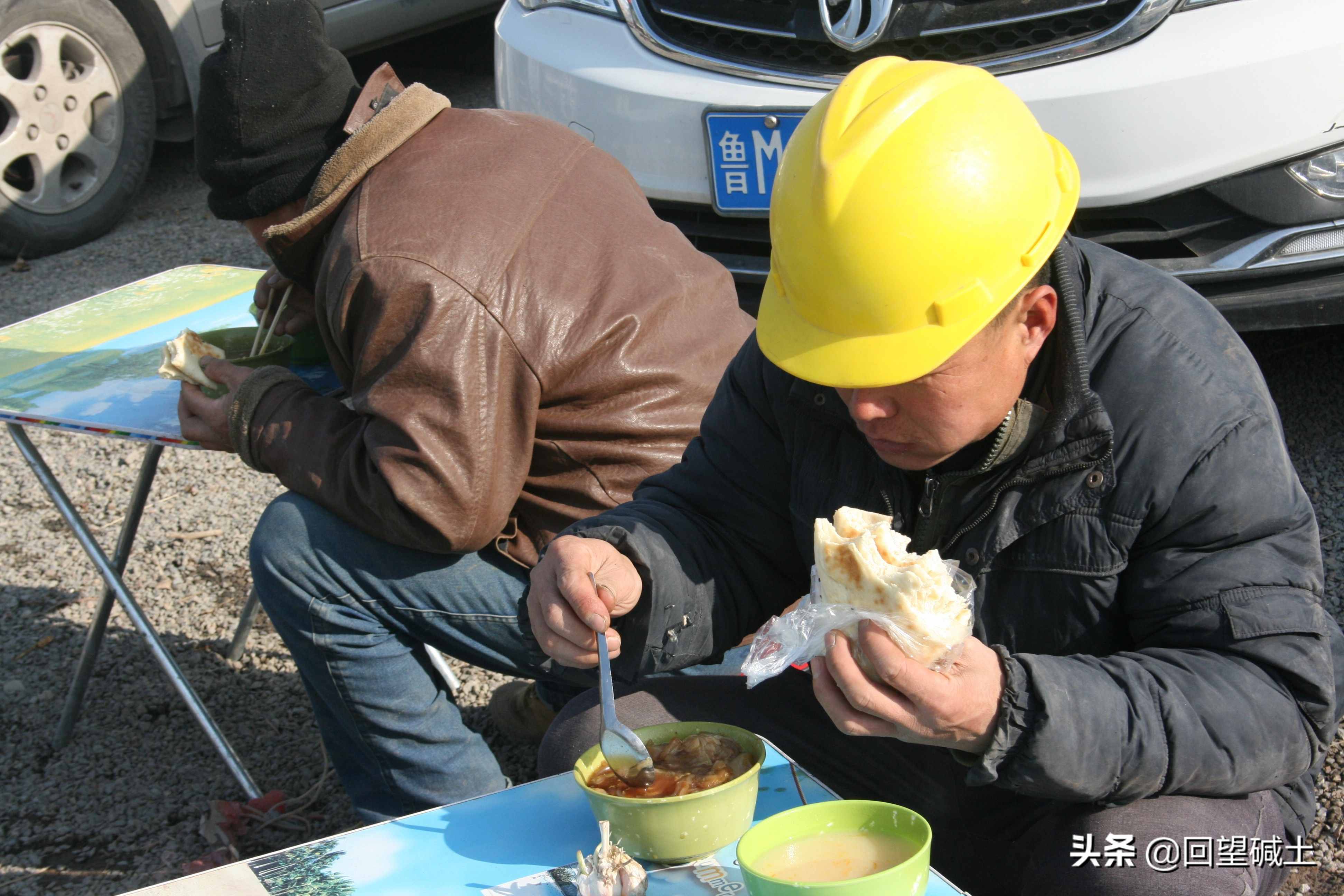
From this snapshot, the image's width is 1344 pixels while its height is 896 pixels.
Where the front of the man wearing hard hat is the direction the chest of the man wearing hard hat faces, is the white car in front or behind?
behind

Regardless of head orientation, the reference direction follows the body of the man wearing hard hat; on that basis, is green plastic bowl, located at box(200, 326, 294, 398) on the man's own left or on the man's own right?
on the man's own right

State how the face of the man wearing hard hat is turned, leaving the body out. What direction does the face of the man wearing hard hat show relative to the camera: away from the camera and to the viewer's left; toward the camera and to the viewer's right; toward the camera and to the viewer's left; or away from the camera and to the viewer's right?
toward the camera and to the viewer's left

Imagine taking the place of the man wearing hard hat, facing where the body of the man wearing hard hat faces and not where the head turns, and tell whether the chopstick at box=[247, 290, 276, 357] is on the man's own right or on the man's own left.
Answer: on the man's own right

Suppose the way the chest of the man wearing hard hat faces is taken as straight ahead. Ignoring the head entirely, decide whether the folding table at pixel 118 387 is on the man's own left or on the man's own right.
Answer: on the man's own right

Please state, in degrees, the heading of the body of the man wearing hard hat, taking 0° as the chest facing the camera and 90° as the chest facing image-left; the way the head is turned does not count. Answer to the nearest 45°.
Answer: approximately 45°
